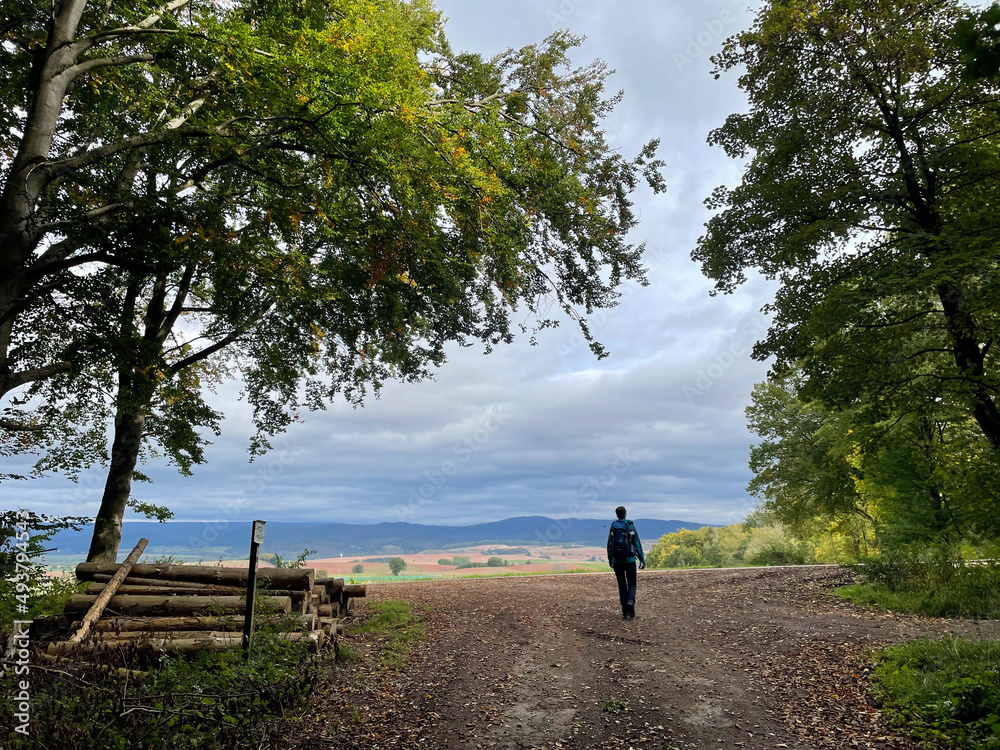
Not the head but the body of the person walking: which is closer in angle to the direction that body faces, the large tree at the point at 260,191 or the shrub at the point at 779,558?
the shrub

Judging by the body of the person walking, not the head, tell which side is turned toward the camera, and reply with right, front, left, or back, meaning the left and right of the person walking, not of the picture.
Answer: back

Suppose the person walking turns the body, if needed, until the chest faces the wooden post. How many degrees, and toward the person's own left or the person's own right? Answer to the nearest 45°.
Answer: approximately 135° to the person's own left

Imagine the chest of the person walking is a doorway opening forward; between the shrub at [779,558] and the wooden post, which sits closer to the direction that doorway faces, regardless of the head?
the shrub
